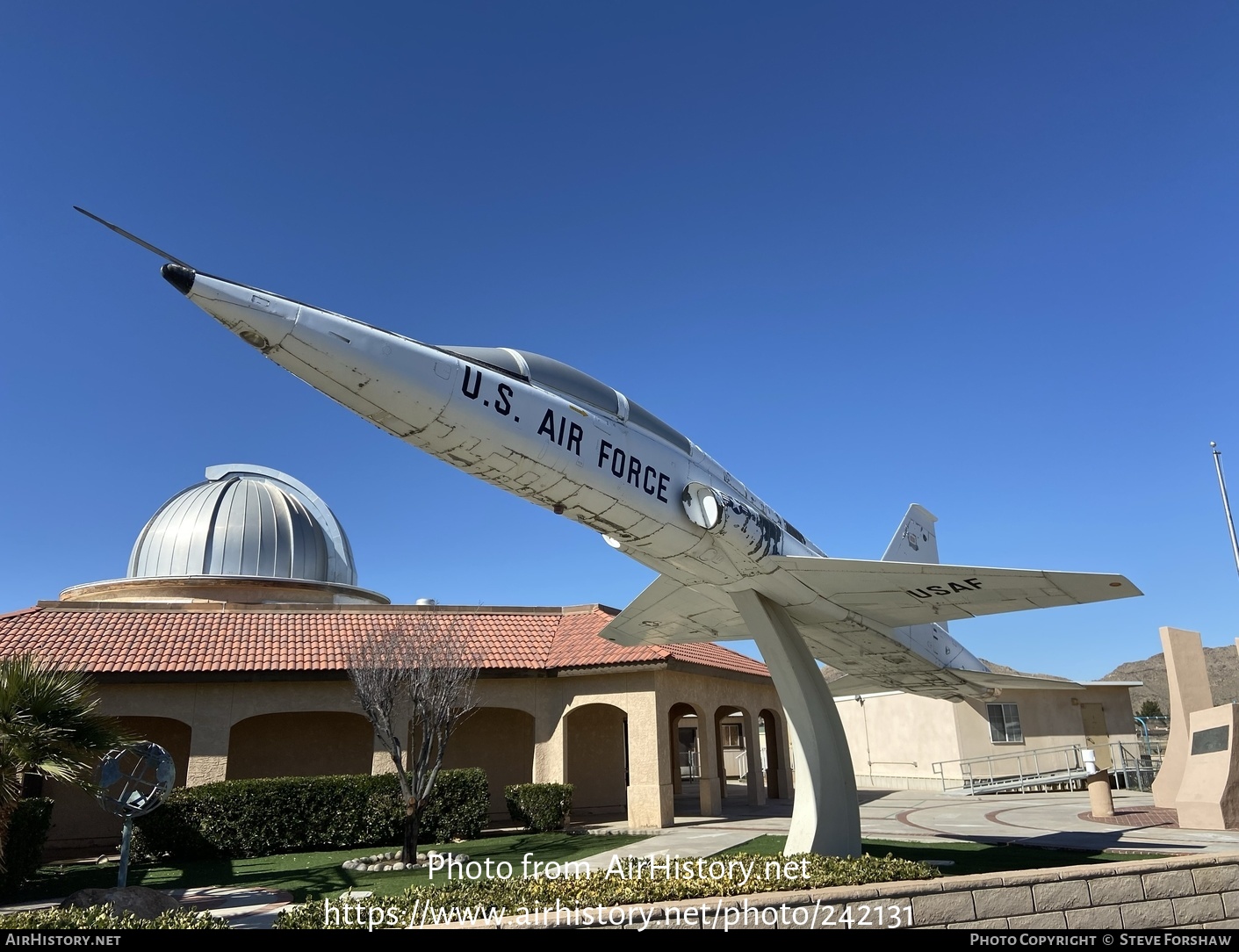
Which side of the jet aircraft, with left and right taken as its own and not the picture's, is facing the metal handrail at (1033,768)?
back

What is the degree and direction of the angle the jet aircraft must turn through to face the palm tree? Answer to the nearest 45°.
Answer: approximately 45° to its right

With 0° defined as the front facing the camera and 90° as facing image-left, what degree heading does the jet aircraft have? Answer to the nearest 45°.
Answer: approximately 45°
